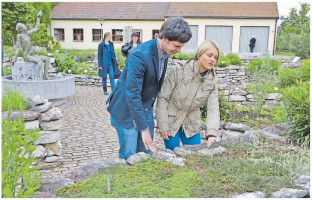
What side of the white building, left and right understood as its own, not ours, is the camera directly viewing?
front

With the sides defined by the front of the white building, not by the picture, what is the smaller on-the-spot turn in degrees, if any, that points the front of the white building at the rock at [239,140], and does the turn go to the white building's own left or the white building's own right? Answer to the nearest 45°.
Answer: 0° — it already faces it

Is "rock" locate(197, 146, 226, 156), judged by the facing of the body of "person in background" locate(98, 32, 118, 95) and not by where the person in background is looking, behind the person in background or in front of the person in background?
in front

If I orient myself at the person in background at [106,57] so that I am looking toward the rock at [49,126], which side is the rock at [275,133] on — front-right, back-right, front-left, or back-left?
front-left

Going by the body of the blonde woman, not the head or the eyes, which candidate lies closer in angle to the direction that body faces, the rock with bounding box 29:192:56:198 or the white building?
the rock

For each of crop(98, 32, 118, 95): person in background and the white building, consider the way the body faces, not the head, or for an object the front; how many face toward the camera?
2

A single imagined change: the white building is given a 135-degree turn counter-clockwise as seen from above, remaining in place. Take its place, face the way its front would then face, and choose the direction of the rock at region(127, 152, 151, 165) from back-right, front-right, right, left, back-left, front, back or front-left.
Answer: back-right

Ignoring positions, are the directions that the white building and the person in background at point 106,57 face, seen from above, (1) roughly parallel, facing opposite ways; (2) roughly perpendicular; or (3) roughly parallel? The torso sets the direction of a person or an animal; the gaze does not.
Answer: roughly parallel

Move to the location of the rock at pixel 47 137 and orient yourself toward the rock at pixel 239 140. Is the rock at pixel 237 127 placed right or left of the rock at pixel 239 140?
left

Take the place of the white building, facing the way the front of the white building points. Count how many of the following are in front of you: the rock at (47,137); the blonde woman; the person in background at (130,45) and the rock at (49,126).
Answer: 4

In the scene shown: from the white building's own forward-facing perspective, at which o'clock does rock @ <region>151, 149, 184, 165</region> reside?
The rock is roughly at 12 o'clock from the white building.

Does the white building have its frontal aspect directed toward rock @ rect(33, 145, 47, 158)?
yes

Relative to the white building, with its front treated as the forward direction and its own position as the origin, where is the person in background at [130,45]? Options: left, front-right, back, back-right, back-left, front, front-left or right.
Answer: front

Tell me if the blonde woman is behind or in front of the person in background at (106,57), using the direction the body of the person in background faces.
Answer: in front
